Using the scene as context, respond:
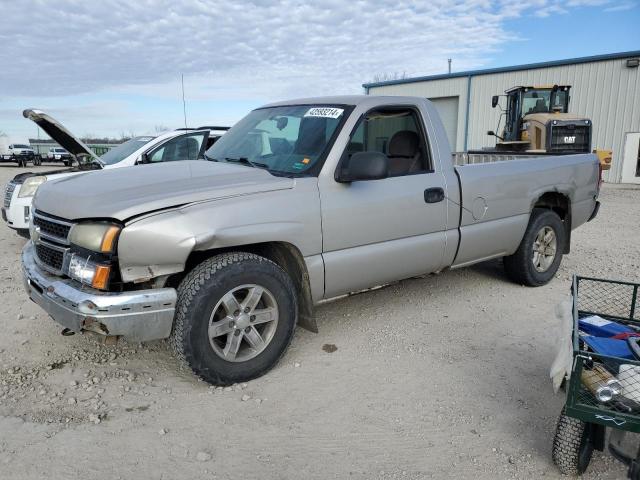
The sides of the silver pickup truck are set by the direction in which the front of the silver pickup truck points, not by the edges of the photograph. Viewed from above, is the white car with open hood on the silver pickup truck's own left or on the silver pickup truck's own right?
on the silver pickup truck's own right

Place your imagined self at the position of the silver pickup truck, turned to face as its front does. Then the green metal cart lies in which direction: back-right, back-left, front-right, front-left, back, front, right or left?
left

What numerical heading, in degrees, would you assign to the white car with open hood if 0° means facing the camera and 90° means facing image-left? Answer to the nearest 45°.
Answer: approximately 45°

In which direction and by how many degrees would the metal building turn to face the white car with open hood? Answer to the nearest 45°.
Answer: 0° — it already faces it

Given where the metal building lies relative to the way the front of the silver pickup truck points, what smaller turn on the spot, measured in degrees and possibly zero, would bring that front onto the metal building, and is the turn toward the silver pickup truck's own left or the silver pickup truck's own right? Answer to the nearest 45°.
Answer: approximately 180°

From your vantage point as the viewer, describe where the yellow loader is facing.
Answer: facing away from the viewer and to the left of the viewer

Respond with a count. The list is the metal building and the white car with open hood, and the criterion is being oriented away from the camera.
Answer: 0

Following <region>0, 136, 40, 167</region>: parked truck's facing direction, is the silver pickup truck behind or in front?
in front

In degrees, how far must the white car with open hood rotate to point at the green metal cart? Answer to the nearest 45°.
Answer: approximately 45° to its left

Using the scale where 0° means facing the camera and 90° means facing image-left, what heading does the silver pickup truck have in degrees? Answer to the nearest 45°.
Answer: approximately 45°

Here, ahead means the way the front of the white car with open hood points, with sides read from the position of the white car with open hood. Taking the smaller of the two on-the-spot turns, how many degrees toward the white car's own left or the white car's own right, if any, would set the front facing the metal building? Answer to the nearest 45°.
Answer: approximately 135° to the white car's own right

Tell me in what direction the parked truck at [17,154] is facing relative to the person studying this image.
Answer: facing the viewer and to the right of the viewer
